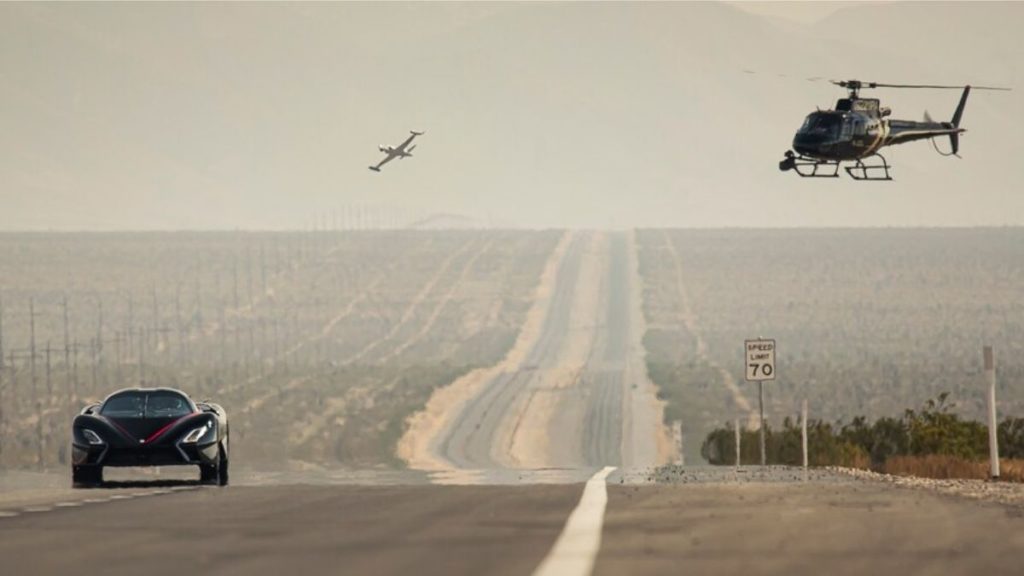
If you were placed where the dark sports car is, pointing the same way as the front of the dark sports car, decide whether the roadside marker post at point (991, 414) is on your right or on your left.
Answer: on your left

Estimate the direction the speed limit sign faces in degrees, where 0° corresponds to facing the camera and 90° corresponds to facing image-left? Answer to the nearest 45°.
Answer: approximately 0°

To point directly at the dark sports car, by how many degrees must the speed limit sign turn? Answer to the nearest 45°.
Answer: approximately 45° to its right

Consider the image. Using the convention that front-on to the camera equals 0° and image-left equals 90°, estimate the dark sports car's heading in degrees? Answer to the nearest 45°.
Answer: approximately 0°

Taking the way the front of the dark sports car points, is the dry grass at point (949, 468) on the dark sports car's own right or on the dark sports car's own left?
on the dark sports car's own left

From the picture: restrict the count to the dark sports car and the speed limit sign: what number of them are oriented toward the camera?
2

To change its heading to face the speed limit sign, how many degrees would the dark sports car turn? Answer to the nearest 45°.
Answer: approximately 135° to its left

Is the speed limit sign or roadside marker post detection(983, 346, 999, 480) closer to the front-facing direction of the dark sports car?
the roadside marker post
